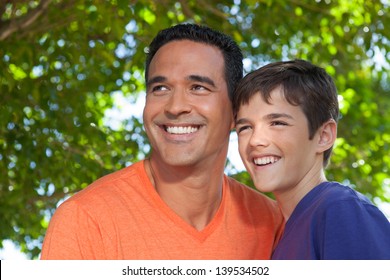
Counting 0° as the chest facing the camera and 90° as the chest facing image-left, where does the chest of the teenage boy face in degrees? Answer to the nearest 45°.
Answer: approximately 45°

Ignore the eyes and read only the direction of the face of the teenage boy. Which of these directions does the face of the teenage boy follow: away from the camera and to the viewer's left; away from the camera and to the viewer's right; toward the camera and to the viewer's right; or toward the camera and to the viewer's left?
toward the camera and to the viewer's left

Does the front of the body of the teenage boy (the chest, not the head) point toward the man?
no
